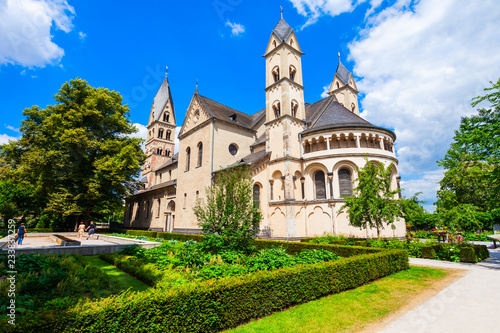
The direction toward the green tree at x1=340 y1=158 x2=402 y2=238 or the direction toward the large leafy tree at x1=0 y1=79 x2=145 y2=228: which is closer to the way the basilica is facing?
the large leafy tree

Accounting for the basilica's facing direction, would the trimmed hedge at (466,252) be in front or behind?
behind

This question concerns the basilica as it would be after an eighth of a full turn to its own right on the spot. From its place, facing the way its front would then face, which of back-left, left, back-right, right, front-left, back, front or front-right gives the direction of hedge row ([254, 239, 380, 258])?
back

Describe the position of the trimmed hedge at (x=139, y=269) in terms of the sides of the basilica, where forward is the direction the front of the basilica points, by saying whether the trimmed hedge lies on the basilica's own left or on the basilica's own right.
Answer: on the basilica's own left

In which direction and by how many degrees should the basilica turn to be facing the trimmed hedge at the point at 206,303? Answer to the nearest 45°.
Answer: approximately 135° to its left

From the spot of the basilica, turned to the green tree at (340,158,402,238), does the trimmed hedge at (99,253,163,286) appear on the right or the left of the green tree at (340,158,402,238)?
right

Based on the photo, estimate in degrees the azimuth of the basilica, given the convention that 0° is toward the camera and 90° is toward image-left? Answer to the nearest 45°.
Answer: approximately 135°

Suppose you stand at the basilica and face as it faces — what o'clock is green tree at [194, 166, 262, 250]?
The green tree is roughly at 8 o'clock from the basilica.

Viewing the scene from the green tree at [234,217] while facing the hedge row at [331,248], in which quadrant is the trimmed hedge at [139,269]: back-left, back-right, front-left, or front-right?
back-right
